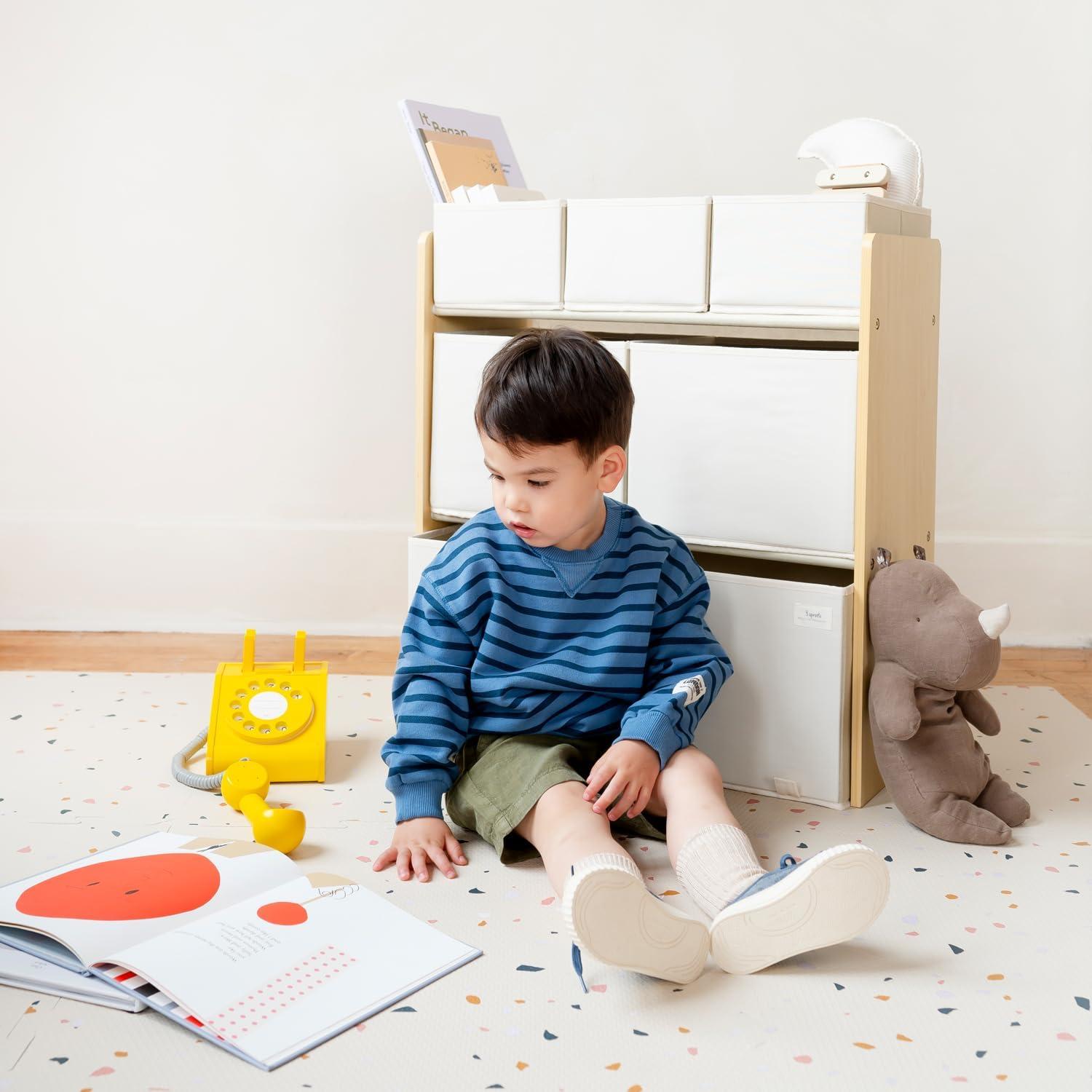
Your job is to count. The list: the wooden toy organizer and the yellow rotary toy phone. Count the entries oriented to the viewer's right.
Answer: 0

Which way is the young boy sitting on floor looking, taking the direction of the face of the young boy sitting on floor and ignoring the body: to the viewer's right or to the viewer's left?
to the viewer's left

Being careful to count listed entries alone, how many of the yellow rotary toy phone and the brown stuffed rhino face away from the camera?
0

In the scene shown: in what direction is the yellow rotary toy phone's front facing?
toward the camera

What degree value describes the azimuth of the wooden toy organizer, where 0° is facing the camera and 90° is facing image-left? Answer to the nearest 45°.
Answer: approximately 45°

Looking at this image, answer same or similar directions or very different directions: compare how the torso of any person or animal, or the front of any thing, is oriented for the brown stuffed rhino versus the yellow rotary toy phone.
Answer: same or similar directions

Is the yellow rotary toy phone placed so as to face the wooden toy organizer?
no
